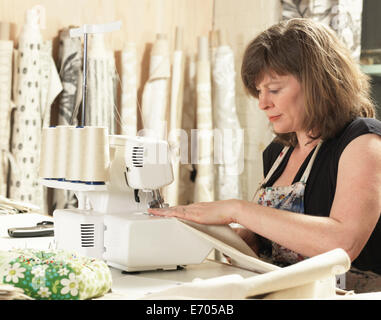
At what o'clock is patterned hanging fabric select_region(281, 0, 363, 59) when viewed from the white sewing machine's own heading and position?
The patterned hanging fabric is roughly at 10 o'clock from the white sewing machine.

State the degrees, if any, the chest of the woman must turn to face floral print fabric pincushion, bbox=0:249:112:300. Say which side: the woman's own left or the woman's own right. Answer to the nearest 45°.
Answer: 0° — they already face it

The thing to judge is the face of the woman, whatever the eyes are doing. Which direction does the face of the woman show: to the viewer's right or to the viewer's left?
to the viewer's left

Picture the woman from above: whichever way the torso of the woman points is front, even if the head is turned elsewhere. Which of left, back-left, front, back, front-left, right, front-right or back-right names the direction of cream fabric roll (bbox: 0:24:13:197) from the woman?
right

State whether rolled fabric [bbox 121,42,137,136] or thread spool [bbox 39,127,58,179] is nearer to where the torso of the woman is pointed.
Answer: the thread spool

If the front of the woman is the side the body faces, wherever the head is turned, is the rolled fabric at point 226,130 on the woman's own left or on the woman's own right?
on the woman's own right

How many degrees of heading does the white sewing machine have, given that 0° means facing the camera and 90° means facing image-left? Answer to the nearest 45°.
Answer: approximately 270°

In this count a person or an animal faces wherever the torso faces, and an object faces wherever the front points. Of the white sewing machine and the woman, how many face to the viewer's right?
1

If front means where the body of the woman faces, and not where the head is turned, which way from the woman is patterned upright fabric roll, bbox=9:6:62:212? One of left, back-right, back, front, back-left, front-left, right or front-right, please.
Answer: right

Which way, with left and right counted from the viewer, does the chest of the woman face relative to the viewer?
facing the viewer and to the left of the viewer

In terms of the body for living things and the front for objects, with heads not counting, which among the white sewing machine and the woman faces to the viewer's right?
the white sewing machine
